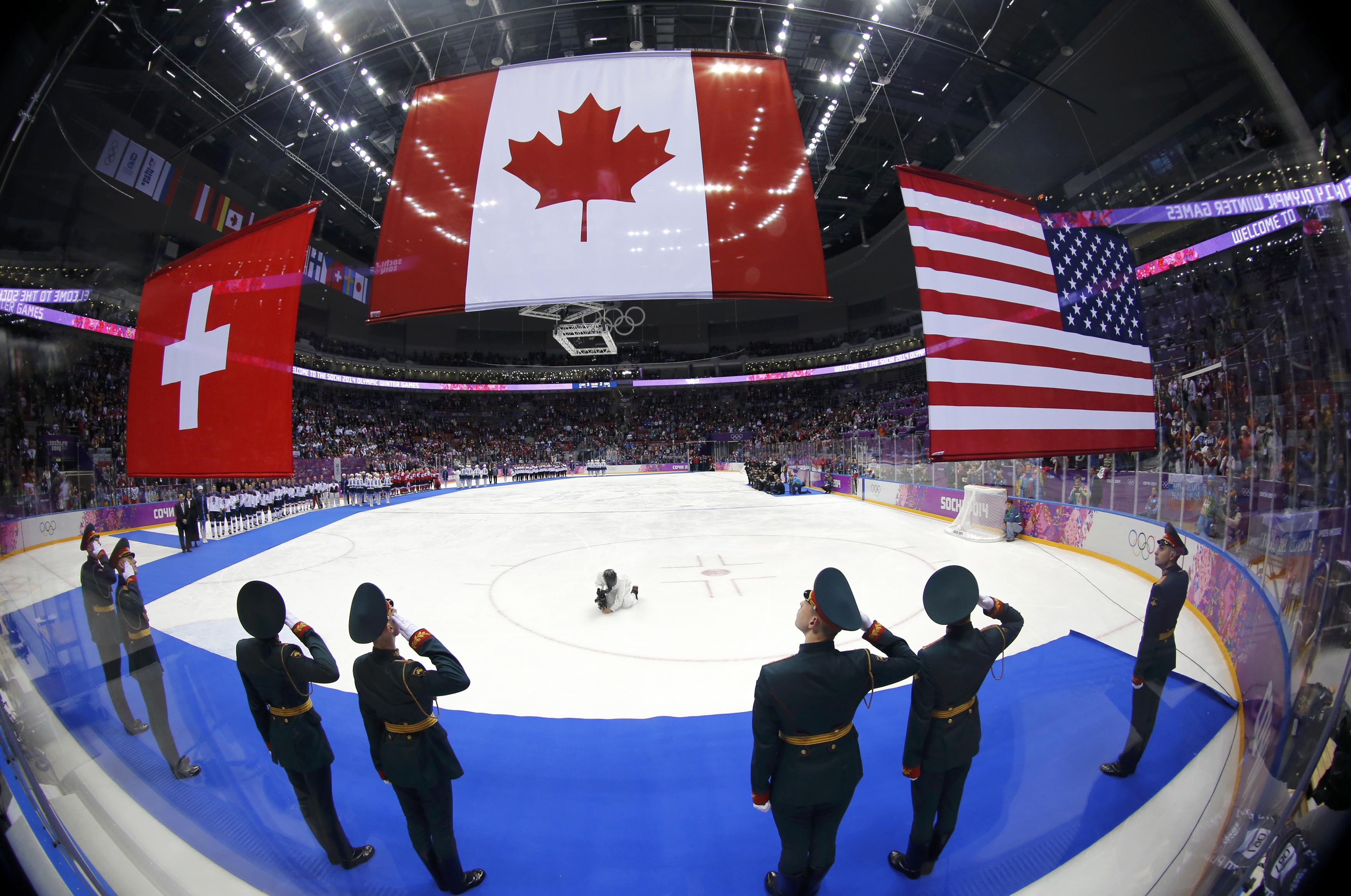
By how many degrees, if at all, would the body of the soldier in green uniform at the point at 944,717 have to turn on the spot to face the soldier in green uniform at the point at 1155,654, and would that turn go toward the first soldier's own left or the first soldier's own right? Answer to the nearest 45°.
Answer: approximately 90° to the first soldier's own right

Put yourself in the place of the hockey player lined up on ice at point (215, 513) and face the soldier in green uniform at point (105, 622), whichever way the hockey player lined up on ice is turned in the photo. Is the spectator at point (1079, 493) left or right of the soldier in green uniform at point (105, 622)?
left

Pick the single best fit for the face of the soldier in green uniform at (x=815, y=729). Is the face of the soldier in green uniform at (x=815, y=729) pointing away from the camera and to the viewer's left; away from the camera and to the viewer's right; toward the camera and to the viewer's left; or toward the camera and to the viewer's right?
away from the camera and to the viewer's left

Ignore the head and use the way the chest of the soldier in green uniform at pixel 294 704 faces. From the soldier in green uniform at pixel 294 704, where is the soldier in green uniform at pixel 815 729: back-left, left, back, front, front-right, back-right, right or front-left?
right

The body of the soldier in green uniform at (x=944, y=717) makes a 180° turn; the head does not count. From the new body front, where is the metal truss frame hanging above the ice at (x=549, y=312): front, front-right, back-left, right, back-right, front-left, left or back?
back

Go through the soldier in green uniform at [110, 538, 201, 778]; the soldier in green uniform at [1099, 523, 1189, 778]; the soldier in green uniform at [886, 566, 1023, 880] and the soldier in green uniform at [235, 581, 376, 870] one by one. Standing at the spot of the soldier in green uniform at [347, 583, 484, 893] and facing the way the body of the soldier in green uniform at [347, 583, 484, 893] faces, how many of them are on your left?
2

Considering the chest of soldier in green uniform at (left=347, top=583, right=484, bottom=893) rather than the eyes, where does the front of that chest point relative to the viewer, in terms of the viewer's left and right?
facing away from the viewer and to the right of the viewer

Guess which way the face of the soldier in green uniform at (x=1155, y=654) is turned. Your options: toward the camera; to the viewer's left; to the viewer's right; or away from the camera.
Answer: to the viewer's left

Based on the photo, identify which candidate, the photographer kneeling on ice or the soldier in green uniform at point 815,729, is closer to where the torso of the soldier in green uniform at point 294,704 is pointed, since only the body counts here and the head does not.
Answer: the photographer kneeling on ice

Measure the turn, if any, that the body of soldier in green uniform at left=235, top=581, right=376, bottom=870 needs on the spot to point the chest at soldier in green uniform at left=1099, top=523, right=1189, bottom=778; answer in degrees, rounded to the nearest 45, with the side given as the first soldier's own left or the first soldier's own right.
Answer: approximately 90° to the first soldier's own right

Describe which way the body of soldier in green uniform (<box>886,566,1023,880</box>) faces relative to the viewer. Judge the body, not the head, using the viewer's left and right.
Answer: facing away from the viewer and to the left of the viewer

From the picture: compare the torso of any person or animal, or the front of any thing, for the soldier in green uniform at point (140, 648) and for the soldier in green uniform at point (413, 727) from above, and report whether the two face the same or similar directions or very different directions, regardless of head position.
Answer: same or similar directions

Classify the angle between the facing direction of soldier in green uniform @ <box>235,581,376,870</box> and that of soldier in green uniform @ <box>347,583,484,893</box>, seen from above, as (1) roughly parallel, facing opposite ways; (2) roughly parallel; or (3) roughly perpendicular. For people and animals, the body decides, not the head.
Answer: roughly parallel

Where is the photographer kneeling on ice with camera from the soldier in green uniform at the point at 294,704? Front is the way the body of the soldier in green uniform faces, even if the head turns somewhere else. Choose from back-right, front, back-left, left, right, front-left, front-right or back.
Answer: front

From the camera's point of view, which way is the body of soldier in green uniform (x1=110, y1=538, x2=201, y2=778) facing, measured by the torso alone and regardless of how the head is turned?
to the viewer's right

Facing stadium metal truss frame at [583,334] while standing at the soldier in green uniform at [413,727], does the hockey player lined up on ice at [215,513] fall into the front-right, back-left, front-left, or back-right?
front-left
